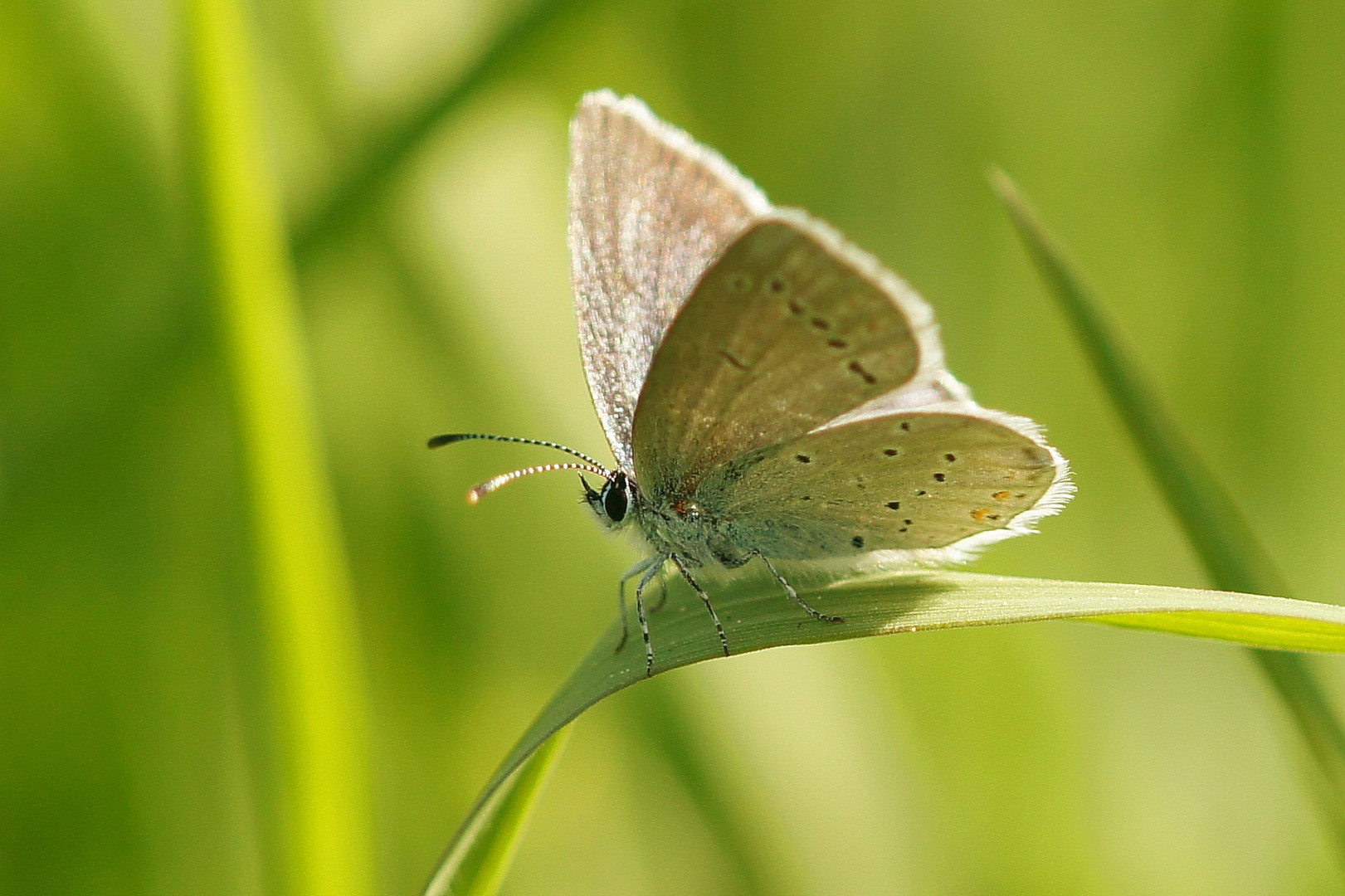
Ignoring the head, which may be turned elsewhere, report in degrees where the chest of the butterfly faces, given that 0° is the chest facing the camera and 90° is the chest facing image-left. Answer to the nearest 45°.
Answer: approximately 90°
